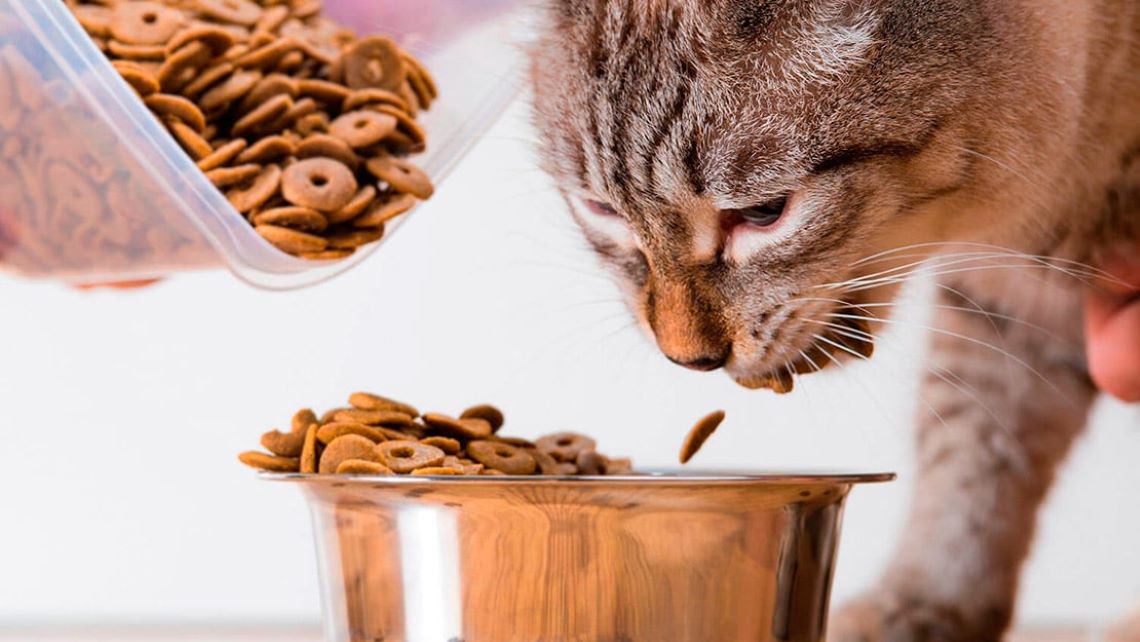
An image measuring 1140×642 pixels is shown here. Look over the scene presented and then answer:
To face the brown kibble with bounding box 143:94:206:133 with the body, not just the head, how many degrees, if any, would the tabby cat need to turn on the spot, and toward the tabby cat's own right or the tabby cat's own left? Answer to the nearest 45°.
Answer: approximately 45° to the tabby cat's own right

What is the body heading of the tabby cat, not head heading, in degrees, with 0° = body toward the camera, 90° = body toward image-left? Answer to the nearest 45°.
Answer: approximately 45°
